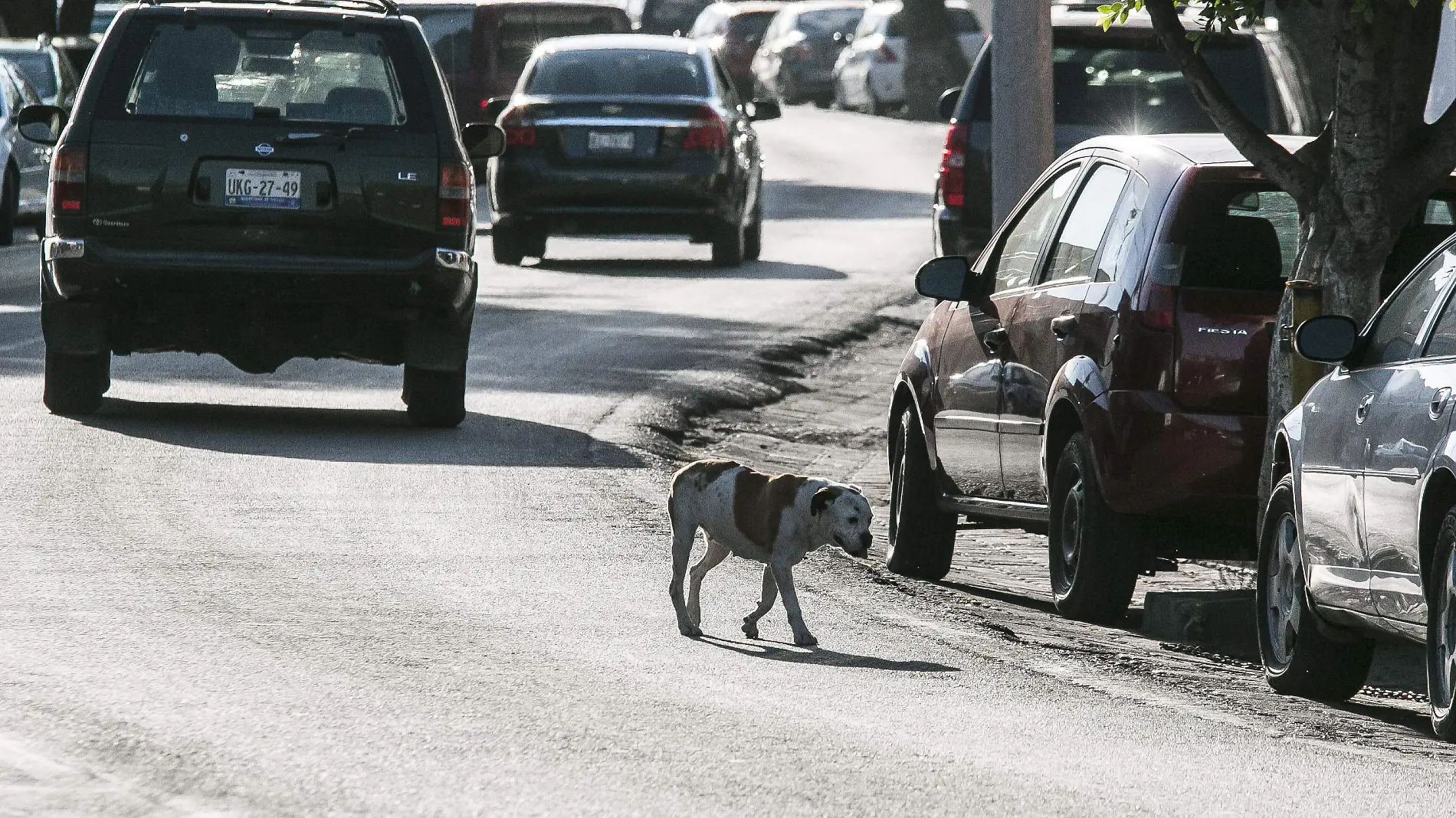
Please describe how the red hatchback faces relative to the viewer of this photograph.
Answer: facing away from the viewer and to the left of the viewer

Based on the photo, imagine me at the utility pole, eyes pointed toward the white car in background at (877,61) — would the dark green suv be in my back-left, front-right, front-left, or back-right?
back-left

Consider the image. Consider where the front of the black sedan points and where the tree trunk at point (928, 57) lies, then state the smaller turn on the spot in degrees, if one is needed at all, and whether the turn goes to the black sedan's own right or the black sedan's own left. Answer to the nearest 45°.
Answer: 0° — it already faces it

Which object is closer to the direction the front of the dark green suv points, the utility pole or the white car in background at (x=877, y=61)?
the white car in background

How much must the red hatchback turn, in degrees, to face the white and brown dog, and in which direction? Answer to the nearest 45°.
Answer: approximately 90° to its left

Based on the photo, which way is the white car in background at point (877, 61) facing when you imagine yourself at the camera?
facing away from the viewer and to the left of the viewer

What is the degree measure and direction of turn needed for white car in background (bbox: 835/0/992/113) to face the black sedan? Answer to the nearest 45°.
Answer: approximately 135° to its left

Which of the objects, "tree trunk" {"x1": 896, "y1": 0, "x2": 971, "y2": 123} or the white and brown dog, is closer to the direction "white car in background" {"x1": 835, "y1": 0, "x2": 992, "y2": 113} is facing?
the tree trunk

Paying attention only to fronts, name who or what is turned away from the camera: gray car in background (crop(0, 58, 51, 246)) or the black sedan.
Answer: the black sedan

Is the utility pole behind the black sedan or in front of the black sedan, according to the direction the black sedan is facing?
behind

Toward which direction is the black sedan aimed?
away from the camera

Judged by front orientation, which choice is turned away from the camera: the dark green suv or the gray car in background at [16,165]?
the dark green suv

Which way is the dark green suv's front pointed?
away from the camera

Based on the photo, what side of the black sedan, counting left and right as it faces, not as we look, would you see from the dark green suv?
back

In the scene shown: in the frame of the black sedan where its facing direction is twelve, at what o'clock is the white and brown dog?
The white and brown dog is roughly at 6 o'clock from the black sedan.

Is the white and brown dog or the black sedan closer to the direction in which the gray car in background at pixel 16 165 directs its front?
the black sedan
